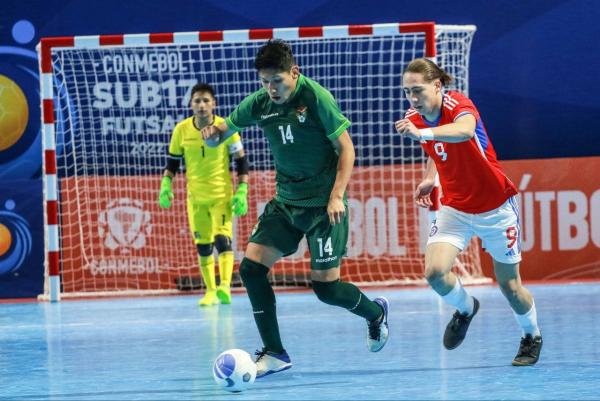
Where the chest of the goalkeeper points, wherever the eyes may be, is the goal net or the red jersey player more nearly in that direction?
the red jersey player

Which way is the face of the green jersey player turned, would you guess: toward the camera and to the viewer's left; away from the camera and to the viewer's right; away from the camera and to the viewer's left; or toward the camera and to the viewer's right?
toward the camera and to the viewer's left

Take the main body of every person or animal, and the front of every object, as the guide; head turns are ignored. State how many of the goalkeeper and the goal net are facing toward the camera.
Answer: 2

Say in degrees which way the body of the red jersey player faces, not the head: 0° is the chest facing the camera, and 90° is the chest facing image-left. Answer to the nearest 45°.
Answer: approximately 45°

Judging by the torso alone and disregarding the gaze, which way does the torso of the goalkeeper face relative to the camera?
toward the camera

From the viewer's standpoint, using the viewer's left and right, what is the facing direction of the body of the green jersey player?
facing the viewer and to the left of the viewer

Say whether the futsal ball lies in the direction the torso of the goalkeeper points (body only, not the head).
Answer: yes

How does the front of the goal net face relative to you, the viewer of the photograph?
facing the viewer

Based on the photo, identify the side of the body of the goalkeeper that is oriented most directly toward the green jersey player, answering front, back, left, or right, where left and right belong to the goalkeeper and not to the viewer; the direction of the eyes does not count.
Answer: front

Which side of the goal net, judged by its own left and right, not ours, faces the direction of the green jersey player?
front
